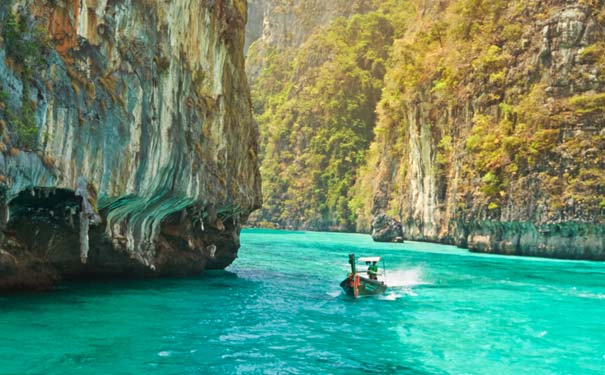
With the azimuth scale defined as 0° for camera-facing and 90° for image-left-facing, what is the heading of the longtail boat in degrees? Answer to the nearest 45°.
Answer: approximately 45°
